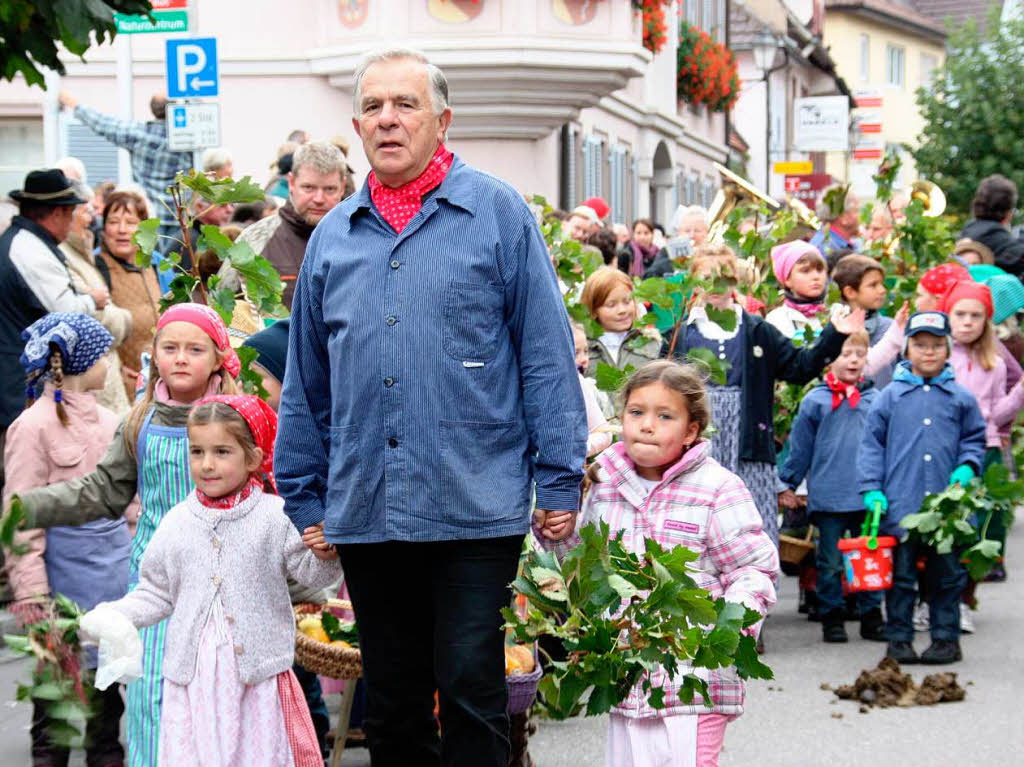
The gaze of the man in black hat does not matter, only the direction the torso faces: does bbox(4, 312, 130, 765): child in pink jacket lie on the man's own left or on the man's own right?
on the man's own right

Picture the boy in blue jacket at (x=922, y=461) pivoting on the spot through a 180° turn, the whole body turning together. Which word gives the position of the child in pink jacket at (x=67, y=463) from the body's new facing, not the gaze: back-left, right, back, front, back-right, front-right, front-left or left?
back-left

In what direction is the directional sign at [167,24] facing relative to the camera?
toward the camera

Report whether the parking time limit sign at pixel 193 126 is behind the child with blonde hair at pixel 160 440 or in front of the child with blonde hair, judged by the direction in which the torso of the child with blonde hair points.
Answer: behind

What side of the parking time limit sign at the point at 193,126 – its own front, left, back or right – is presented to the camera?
front

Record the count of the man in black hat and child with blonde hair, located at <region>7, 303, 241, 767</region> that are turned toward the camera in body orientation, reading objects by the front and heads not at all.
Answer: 1
